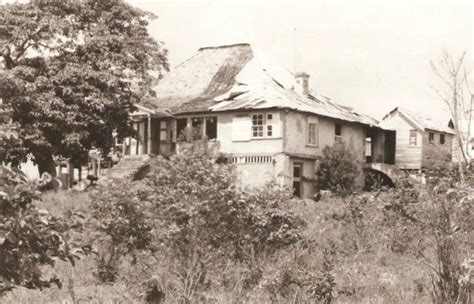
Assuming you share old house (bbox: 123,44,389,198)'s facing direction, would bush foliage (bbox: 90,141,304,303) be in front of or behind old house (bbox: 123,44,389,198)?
in front

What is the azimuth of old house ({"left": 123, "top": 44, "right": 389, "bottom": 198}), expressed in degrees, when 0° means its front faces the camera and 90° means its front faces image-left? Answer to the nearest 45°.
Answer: approximately 45°

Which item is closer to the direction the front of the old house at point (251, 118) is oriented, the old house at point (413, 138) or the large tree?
the large tree

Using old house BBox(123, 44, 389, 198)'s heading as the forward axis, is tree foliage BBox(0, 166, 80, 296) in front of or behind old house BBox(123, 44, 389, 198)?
in front

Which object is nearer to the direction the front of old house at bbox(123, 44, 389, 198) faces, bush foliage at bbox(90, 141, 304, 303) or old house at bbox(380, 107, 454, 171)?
the bush foliage
